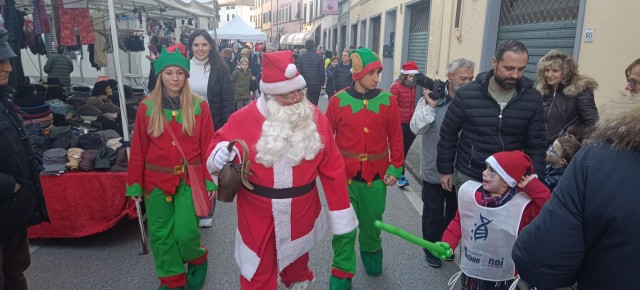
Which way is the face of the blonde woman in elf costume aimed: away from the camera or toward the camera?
toward the camera

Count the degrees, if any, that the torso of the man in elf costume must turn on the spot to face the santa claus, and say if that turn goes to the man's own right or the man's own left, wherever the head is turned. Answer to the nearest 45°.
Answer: approximately 45° to the man's own right

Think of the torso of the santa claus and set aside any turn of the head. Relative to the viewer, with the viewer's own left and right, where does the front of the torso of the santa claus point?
facing the viewer

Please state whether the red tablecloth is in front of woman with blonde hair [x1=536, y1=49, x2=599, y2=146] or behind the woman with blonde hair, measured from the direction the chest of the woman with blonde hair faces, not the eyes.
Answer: in front

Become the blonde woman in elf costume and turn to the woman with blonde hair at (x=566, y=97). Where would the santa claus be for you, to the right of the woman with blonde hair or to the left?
right

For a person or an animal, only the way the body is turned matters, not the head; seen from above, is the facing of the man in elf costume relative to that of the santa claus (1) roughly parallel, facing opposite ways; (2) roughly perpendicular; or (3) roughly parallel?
roughly parallel

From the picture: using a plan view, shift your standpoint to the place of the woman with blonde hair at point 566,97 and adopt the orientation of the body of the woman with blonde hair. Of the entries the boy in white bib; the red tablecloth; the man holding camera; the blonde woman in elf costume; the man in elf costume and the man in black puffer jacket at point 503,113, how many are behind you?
0

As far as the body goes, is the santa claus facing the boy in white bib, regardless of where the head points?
no

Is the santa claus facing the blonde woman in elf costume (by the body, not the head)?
no

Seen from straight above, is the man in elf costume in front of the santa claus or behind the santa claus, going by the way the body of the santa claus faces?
behind

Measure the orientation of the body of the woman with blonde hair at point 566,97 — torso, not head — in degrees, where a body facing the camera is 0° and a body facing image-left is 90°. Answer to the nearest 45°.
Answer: approximately 45°

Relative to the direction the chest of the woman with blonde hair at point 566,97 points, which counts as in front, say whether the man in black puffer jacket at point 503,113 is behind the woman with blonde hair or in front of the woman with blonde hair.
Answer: in front

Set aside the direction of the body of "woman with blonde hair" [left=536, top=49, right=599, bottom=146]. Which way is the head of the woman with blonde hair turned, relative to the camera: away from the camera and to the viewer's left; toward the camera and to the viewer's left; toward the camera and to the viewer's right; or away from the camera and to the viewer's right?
toward the camera and to the viewer's left

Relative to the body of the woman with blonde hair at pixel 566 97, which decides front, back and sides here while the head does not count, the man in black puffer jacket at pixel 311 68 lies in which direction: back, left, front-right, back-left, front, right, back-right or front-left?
right

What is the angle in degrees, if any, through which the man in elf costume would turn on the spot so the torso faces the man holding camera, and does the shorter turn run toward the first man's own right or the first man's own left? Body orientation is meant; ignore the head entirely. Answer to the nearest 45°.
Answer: approximately 135° to the first man's own left

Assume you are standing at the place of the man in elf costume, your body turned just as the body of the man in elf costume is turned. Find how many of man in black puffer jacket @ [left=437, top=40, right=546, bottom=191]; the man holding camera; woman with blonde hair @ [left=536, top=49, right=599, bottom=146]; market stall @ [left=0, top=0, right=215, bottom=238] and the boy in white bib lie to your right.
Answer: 1

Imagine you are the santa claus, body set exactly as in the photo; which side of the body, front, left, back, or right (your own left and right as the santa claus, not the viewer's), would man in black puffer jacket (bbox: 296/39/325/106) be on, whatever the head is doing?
back

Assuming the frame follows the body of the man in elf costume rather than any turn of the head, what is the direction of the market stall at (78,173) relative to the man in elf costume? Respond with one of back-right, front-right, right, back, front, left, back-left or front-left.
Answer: right
